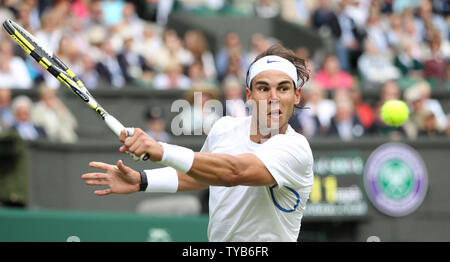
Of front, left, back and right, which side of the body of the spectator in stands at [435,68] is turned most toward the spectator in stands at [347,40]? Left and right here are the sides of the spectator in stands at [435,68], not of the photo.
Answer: right

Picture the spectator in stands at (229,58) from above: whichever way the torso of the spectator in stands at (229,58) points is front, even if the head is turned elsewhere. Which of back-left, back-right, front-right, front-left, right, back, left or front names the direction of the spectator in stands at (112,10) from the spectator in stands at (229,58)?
right

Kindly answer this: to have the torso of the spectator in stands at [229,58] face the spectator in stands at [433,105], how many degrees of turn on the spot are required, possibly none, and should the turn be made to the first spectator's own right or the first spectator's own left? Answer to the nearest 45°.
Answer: approximately 90° to the first spectator's own left

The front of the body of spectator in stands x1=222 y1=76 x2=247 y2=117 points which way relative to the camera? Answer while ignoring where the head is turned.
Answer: toward the camera

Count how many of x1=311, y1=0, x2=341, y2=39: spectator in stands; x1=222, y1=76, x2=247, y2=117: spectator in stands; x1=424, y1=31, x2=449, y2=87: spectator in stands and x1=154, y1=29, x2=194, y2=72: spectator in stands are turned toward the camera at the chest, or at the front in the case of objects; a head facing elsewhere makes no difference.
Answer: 4

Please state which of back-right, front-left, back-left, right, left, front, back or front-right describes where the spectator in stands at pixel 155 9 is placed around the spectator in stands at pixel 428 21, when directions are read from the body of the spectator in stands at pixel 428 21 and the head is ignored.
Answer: front-right

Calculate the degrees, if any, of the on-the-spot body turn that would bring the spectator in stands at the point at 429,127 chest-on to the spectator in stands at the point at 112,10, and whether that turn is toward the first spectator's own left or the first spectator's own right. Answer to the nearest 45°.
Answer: approximately 90° to the first spectator's own right

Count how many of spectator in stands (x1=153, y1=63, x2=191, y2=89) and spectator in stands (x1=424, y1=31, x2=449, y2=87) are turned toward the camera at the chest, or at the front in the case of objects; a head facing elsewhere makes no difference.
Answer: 2

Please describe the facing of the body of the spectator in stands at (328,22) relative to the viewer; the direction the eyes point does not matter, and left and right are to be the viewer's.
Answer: facing the viewer

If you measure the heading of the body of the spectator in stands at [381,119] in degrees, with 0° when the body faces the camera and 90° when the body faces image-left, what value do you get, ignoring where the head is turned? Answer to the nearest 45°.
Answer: approximately 0°

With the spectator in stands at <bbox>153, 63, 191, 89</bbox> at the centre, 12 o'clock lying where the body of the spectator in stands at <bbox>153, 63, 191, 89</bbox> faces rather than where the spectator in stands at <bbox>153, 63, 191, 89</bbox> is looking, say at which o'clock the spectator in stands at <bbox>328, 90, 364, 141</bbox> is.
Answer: the spectator in stands at <bbox>328, 90, 364, 141</bbox> is roughly at 9 o'clock from the spectator in stands at <bbox>153, 63, 191, 89</bbox>.

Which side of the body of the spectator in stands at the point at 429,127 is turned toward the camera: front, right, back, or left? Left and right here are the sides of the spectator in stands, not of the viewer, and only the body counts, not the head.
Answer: front

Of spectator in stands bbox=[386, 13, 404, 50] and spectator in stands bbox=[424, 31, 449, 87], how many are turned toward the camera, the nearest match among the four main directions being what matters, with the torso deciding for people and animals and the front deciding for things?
2

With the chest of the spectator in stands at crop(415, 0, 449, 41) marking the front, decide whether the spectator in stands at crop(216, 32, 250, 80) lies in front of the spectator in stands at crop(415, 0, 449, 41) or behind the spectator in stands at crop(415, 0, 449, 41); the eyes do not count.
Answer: in front
